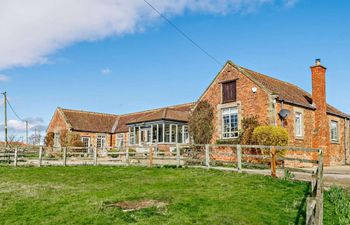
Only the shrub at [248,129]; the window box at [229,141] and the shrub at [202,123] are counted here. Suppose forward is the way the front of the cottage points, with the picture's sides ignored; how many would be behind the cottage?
0

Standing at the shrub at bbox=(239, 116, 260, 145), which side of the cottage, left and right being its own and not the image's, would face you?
left

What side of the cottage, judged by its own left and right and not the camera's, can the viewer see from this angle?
front

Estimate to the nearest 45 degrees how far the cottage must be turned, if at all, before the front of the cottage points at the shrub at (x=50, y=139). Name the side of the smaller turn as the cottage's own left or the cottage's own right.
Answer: approximately 135° to the cottage's own right
